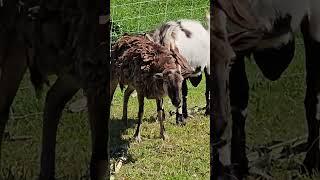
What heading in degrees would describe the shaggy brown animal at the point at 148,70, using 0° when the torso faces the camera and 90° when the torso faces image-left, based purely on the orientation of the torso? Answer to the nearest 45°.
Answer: approximately 315°

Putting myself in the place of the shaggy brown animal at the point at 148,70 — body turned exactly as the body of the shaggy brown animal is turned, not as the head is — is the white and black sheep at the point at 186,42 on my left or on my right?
on my left
